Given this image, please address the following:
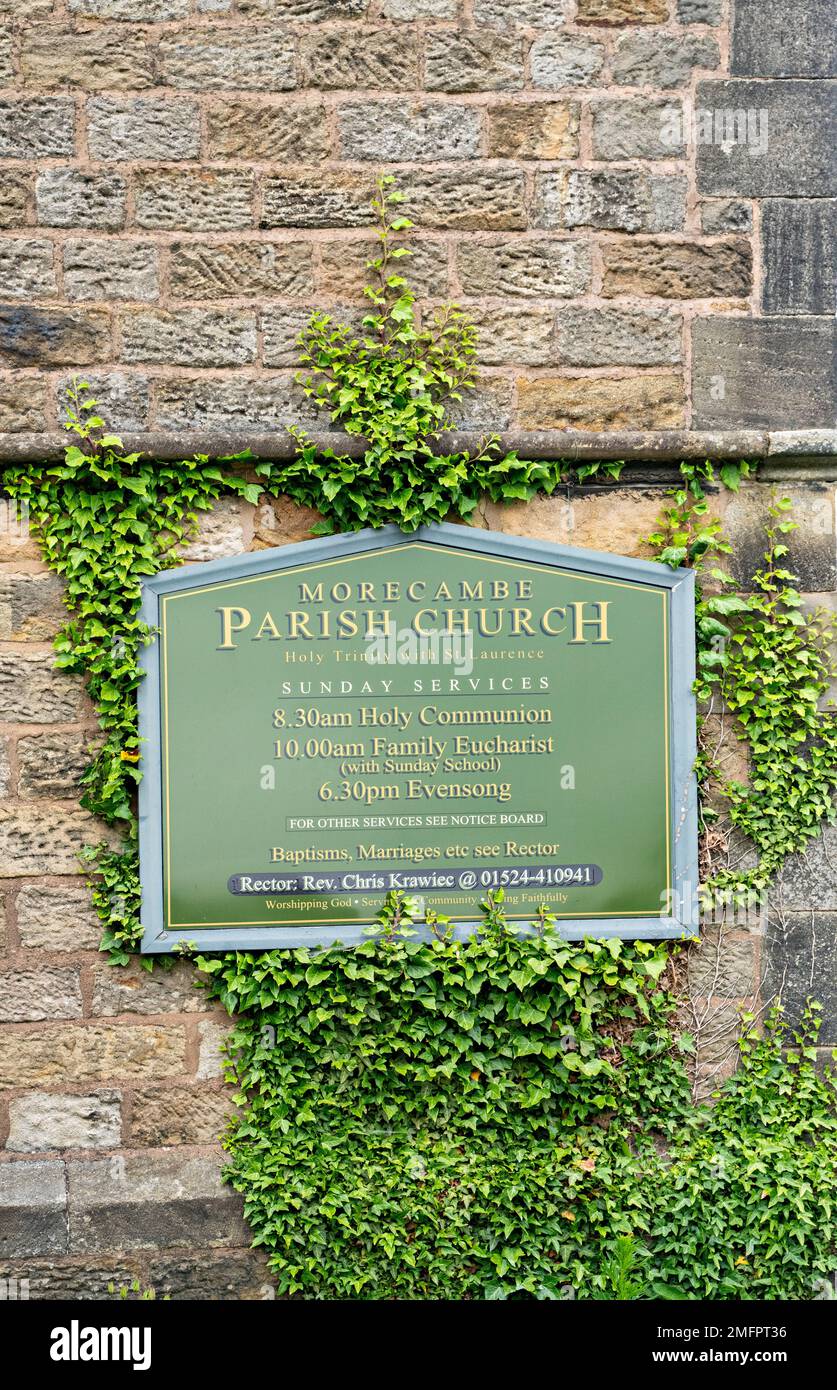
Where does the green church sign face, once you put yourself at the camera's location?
facing the viewer
